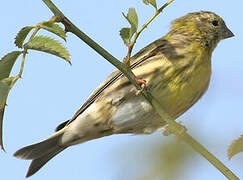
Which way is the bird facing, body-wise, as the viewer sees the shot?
to the viewer's right
